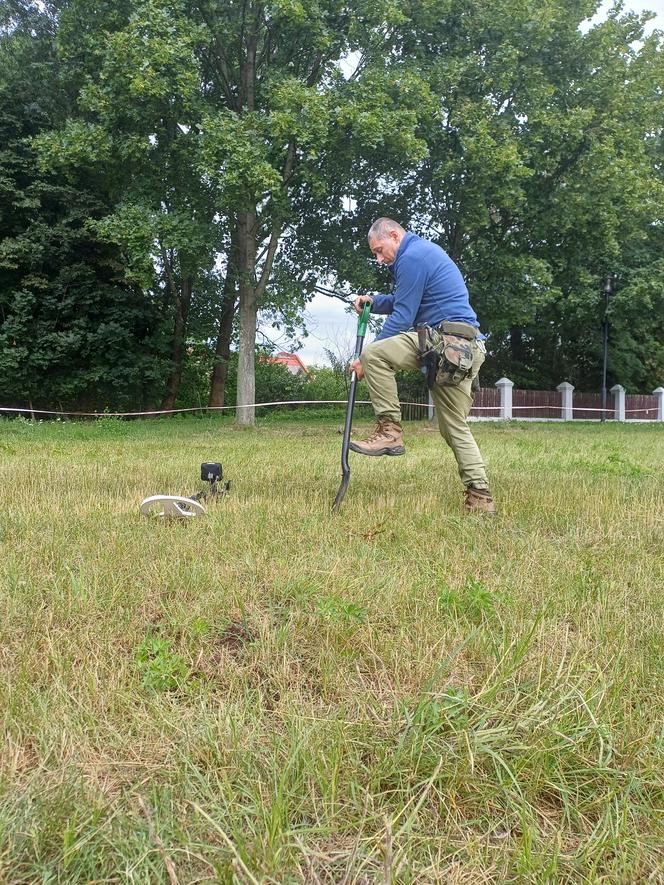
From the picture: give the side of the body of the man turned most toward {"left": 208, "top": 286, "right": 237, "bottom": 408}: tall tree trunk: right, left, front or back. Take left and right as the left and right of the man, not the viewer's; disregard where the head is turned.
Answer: right

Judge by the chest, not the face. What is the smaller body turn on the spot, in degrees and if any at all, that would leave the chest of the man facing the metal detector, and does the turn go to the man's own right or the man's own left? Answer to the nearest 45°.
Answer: approximately 45° to the man's own left

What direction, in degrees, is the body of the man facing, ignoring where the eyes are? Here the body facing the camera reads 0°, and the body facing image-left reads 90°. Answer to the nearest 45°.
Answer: approximately 90°

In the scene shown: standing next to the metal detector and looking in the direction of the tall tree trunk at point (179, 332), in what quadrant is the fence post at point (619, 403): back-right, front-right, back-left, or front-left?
front-right

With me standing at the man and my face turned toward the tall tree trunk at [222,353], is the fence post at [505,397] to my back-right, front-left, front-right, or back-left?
front-right

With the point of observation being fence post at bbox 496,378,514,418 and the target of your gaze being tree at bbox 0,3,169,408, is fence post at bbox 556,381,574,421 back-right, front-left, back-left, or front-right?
back-right

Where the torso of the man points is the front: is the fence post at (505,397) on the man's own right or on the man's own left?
on the man's own right

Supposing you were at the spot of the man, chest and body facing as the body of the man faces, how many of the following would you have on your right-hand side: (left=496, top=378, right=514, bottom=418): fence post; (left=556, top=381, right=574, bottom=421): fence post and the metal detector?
2

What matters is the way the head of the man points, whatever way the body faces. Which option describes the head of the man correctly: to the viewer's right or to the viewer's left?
to the viewer's left

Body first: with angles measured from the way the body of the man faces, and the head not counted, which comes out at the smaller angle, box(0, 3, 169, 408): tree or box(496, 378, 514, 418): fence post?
the tree

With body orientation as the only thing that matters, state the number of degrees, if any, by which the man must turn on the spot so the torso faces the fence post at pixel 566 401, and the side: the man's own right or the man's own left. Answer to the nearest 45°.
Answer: approximately 90° to the man's own right

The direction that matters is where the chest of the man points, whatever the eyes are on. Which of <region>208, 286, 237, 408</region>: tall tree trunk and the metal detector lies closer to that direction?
the metal detector

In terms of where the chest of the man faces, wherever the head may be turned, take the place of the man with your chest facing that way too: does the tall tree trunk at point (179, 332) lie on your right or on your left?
on your right

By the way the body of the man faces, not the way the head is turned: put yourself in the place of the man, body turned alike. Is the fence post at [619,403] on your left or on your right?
on your right
